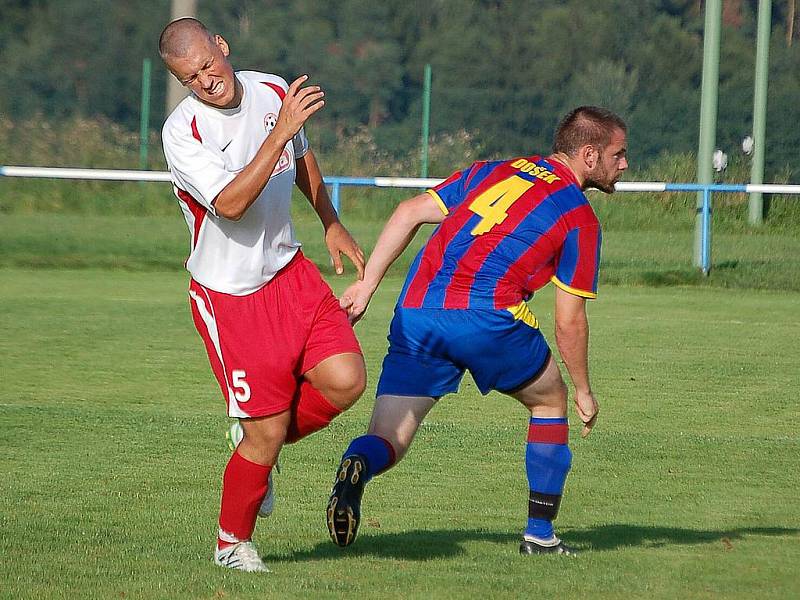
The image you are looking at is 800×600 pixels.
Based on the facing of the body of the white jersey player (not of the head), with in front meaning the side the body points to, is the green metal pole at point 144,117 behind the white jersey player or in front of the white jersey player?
behind

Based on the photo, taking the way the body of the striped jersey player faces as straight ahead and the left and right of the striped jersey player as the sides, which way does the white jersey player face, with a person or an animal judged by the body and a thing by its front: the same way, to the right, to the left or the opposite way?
to the right

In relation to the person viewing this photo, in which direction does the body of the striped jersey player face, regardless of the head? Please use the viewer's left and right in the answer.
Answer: facing away from the viewer and to the right of the viewer

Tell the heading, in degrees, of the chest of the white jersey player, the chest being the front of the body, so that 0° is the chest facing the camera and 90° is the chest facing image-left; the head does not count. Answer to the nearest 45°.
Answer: approximately 315°

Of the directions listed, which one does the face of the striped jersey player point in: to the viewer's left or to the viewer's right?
to the viewer's right

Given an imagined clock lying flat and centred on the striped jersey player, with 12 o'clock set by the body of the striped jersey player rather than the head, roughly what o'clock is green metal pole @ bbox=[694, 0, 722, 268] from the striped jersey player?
The green metal pole is roughly at 11 o'clock from the striped jersey player.
